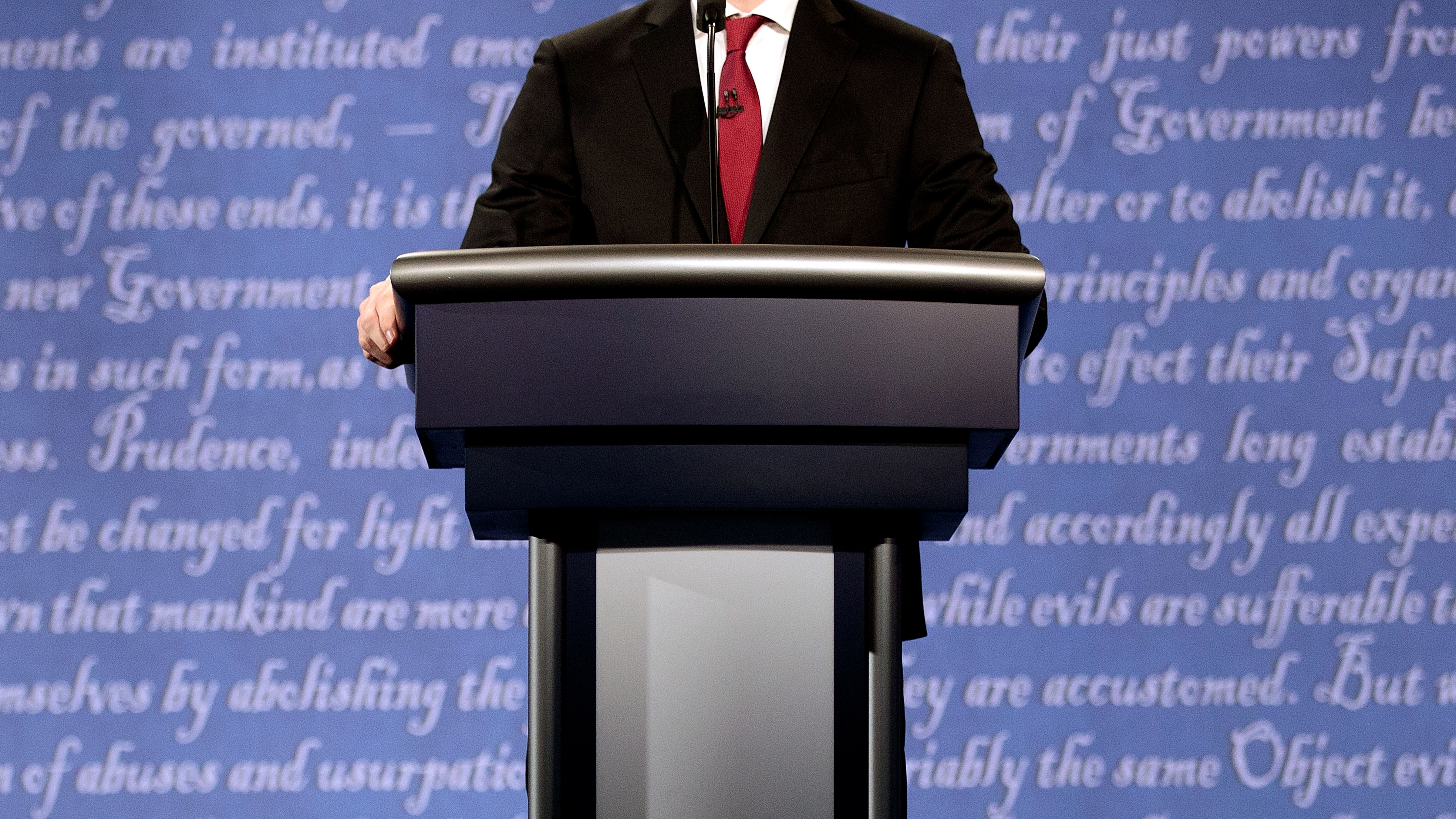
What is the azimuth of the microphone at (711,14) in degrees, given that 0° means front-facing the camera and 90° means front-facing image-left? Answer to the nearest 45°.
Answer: approximately 180°

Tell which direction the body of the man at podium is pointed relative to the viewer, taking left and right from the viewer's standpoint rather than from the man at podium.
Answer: facing the viewer

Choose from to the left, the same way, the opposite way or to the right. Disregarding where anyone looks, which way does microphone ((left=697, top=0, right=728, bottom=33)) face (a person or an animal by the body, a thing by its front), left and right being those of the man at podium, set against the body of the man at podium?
the opposite way
